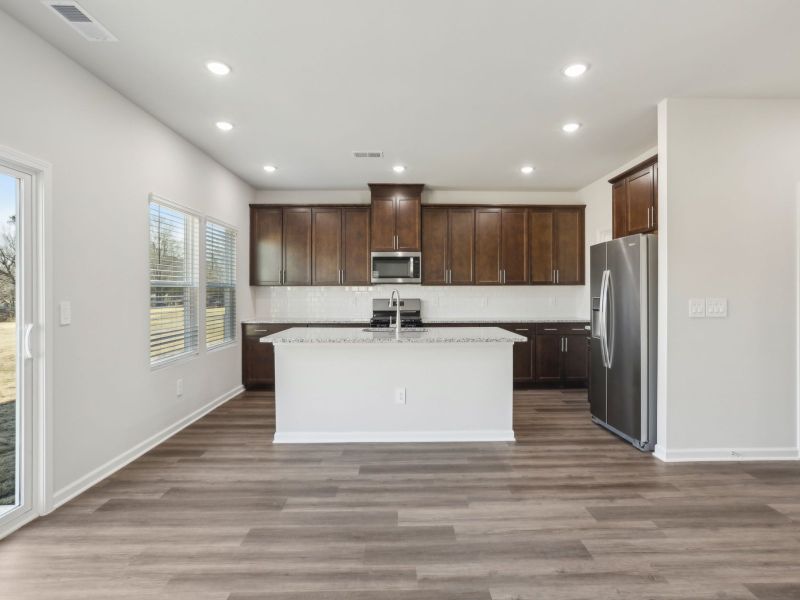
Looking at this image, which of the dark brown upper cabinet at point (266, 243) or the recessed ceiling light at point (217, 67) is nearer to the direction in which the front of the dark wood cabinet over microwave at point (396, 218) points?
the recessed ceiling light

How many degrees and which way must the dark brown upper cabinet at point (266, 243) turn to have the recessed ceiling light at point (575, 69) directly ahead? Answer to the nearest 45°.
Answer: approximately 45° to its left

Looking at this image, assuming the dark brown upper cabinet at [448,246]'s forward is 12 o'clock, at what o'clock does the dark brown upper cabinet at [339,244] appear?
the dark brown upper cabinet at [339,244] is roughly at 3 o'clock from the dark brown upper cabinet at [448,246].

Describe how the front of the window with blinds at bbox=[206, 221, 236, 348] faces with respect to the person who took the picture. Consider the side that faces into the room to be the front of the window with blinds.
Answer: facing the viewer and to the right of the viewer

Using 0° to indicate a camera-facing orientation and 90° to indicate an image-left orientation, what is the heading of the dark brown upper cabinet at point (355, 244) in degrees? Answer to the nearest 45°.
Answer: approximately 0°

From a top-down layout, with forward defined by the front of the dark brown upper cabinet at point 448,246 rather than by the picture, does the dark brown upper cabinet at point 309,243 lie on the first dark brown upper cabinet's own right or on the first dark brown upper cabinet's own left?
on the first dark brown upper cabinet's own right

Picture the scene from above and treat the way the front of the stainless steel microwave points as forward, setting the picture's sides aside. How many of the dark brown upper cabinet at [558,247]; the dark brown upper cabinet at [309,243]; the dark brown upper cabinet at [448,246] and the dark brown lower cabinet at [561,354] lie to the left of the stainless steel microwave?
3

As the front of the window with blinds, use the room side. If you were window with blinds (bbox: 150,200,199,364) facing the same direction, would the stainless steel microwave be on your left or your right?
on your left

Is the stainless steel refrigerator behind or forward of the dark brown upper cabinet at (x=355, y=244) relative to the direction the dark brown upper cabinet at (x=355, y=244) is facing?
forward

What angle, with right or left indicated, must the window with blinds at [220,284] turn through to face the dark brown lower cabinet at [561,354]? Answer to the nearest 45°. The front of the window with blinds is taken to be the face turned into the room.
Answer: approximately 45° to its left

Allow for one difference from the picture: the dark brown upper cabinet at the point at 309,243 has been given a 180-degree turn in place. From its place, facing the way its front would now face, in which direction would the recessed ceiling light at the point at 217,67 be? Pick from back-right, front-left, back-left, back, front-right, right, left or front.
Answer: back
